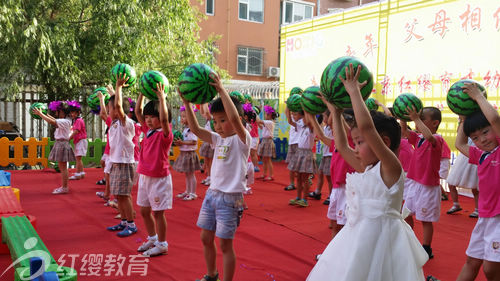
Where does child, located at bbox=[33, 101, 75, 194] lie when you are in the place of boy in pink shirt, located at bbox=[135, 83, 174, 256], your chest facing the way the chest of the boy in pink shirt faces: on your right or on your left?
on your right

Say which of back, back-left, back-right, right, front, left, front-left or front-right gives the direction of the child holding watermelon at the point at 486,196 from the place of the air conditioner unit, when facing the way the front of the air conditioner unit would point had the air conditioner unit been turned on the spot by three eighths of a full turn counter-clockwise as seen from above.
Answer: back-right

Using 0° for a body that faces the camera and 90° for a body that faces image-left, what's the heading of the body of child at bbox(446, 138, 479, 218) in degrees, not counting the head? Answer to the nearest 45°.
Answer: approximately 45°

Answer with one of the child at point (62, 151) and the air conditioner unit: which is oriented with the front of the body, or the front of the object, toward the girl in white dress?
the air conditioner unit

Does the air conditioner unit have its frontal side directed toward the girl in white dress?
yes

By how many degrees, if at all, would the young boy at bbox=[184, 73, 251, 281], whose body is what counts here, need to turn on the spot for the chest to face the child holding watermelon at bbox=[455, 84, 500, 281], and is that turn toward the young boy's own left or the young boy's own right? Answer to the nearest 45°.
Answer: approximately 135° to the young boy's own left

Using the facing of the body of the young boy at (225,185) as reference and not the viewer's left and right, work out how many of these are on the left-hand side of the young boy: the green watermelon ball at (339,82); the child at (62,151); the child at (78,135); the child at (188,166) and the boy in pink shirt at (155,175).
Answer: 1

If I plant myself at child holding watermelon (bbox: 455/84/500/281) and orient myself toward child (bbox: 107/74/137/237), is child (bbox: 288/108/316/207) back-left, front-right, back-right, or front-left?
front-right

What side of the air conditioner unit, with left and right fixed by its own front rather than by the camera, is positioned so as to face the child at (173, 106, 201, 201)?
front

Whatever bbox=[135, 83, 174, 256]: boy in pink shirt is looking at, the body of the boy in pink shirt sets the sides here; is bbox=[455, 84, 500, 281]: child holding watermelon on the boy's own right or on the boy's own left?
on the boy's own left

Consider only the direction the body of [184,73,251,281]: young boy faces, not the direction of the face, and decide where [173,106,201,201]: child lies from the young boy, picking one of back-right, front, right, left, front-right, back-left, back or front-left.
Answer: back-right

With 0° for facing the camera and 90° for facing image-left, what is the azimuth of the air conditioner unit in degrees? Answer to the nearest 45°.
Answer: approximately 0°
